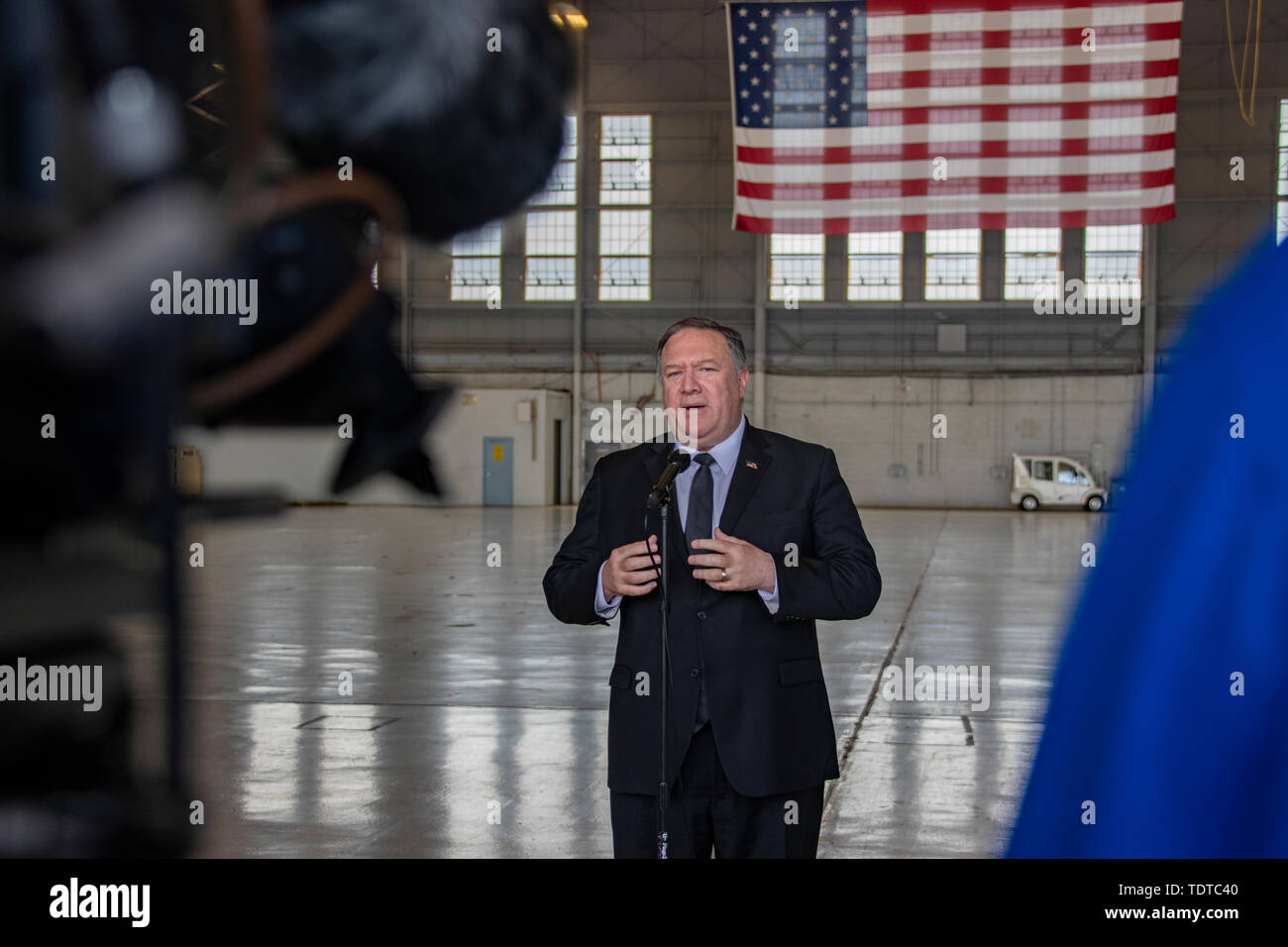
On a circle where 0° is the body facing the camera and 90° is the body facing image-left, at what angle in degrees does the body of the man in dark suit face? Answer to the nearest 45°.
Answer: approximately 0°

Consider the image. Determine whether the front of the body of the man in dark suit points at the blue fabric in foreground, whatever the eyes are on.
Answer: yes
